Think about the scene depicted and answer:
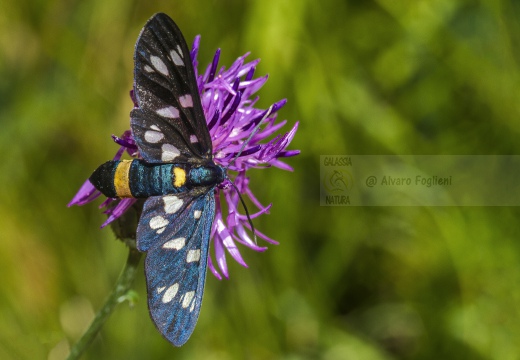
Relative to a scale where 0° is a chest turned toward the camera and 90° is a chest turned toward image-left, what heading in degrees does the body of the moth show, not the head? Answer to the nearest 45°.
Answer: approximately 270°
